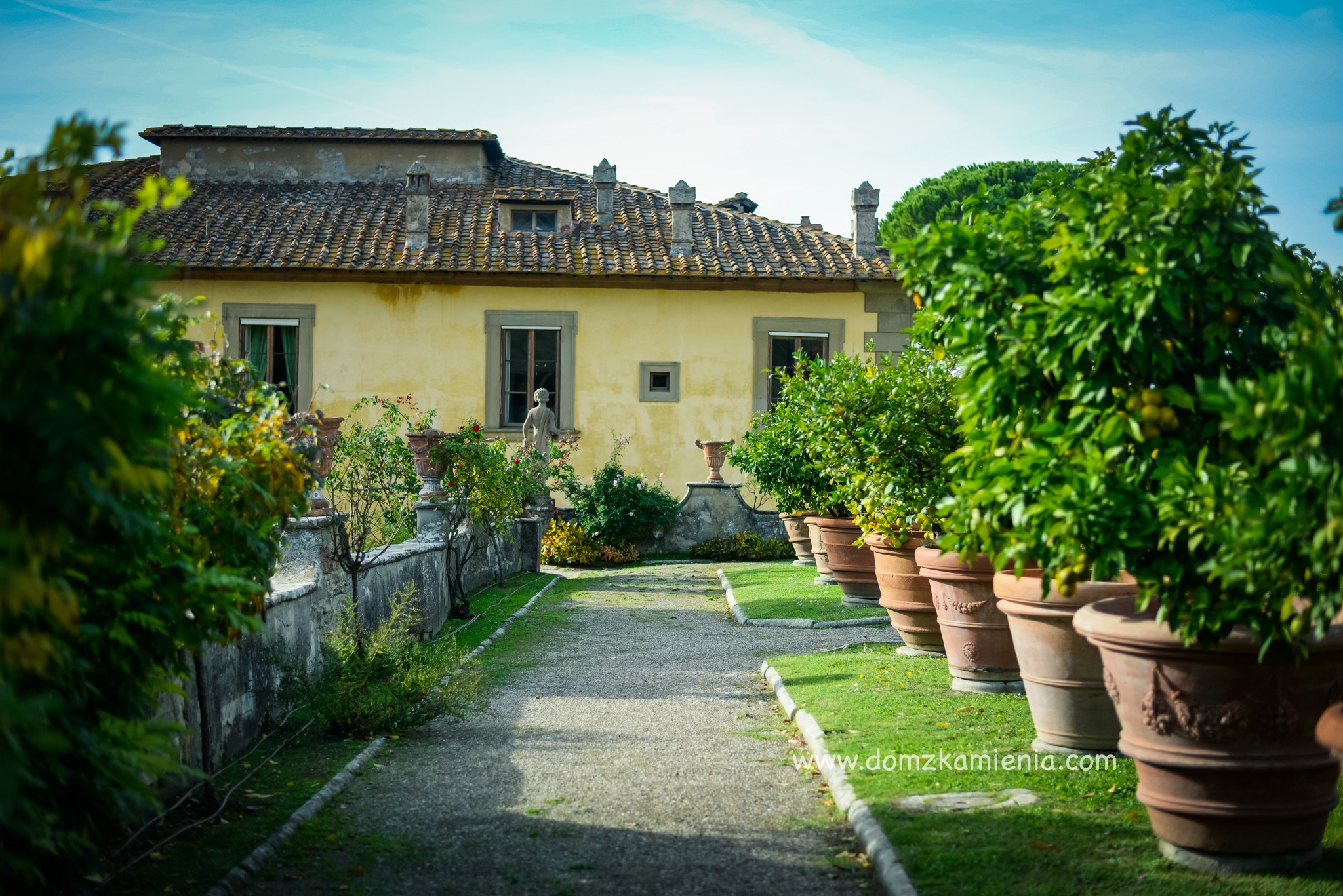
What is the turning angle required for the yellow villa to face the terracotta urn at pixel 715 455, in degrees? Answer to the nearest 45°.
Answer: approximately 45° to its left

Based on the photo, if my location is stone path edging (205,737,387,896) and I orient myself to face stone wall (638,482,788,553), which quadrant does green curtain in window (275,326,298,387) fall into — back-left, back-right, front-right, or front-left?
front-left

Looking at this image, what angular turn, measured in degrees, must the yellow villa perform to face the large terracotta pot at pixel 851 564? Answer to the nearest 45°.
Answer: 0° — it already faces it

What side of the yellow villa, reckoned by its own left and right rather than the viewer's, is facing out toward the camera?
front

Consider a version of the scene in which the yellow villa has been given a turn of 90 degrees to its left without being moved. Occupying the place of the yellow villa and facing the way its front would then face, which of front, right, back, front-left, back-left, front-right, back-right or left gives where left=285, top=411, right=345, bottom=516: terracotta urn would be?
right

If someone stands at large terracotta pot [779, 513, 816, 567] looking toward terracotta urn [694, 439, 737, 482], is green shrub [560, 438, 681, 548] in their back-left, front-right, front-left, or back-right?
front-left

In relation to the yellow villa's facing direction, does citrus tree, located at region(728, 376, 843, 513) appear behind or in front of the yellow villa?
in front

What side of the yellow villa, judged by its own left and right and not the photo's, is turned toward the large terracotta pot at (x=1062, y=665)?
front

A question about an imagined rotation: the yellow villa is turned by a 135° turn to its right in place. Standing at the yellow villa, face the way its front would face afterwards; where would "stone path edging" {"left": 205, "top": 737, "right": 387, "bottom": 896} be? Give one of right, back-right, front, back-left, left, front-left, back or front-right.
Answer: back-left

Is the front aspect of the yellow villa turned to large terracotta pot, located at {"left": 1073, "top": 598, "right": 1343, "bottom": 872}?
yes

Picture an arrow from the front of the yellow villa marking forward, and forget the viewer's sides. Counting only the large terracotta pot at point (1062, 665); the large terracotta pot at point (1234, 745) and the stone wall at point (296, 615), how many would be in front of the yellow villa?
3

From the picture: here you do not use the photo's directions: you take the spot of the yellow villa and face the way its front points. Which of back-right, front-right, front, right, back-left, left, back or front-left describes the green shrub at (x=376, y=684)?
front

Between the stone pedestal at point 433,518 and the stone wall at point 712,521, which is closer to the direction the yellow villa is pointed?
the stone pedestal

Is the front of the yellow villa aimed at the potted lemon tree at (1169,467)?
yes

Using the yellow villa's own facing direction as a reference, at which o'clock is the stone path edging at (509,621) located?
The stone path edging is roughly at 12 o'clock from the yellow villa.

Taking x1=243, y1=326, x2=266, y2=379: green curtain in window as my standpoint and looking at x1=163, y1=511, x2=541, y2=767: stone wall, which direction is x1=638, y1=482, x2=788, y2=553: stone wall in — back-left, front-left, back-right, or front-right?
front-left

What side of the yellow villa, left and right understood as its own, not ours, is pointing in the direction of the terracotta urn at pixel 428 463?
front
